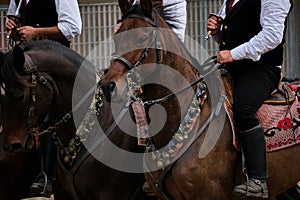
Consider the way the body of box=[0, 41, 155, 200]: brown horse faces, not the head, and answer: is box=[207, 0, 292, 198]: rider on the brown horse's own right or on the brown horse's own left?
on the brown horse's own left

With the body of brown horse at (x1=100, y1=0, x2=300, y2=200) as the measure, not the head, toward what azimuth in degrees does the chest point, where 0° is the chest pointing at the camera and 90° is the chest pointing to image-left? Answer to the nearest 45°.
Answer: approximately 45°

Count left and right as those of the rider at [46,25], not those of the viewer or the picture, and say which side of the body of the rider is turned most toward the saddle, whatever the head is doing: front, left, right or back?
left
